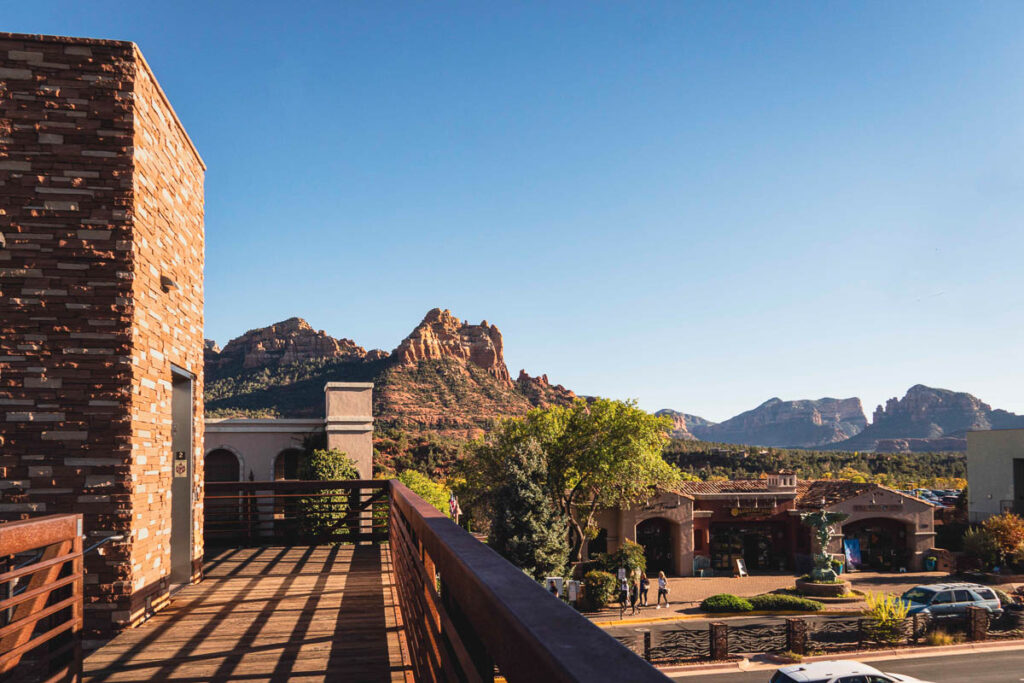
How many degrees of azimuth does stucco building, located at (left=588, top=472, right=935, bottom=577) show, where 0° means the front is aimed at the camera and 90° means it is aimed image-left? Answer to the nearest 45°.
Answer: approximately 0°

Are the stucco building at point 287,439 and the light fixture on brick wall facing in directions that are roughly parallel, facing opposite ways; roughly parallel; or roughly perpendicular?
roughly perpendicular

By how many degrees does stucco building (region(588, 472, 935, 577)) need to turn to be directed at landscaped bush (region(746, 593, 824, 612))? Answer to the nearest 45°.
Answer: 0° — it already faces it

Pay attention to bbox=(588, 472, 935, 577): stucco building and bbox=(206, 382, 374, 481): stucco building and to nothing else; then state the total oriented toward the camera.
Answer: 2

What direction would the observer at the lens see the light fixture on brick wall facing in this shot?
facing to the right of the viewer

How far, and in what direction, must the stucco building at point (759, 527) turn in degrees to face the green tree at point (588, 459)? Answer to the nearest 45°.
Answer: approximately 45° to its right
